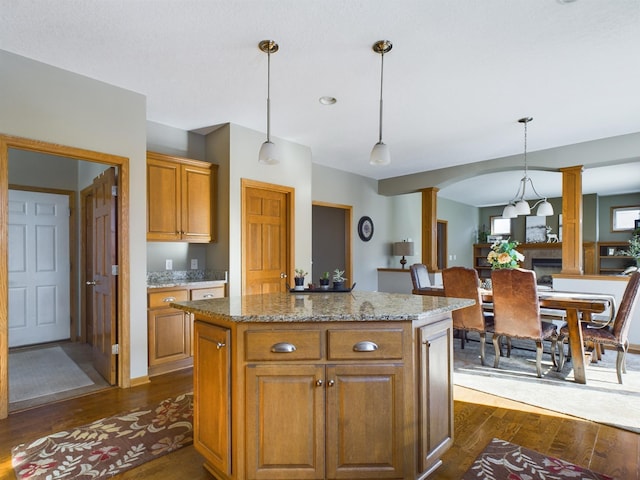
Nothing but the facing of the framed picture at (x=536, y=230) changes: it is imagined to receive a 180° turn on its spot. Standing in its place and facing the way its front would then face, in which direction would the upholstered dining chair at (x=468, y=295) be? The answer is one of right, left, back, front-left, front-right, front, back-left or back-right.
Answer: back

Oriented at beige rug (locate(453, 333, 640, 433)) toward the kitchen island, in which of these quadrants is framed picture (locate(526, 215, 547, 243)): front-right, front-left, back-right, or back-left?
back-right

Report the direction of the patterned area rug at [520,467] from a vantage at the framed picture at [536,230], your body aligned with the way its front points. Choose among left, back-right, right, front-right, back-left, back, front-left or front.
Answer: front

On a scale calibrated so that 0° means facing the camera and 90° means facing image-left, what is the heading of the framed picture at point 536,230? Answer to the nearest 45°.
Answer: approximately 0°

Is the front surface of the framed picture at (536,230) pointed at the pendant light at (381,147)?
yes

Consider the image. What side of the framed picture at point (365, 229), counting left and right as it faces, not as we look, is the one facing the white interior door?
right

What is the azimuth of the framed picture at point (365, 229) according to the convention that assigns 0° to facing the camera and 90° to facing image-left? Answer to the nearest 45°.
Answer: approximately 315°

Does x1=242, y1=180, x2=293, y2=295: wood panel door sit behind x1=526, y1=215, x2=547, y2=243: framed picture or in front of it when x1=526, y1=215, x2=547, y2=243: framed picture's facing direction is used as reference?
in front

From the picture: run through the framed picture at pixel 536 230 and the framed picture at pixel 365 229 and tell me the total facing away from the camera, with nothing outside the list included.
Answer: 0

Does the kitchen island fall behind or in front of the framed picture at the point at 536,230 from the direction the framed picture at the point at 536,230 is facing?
in front
